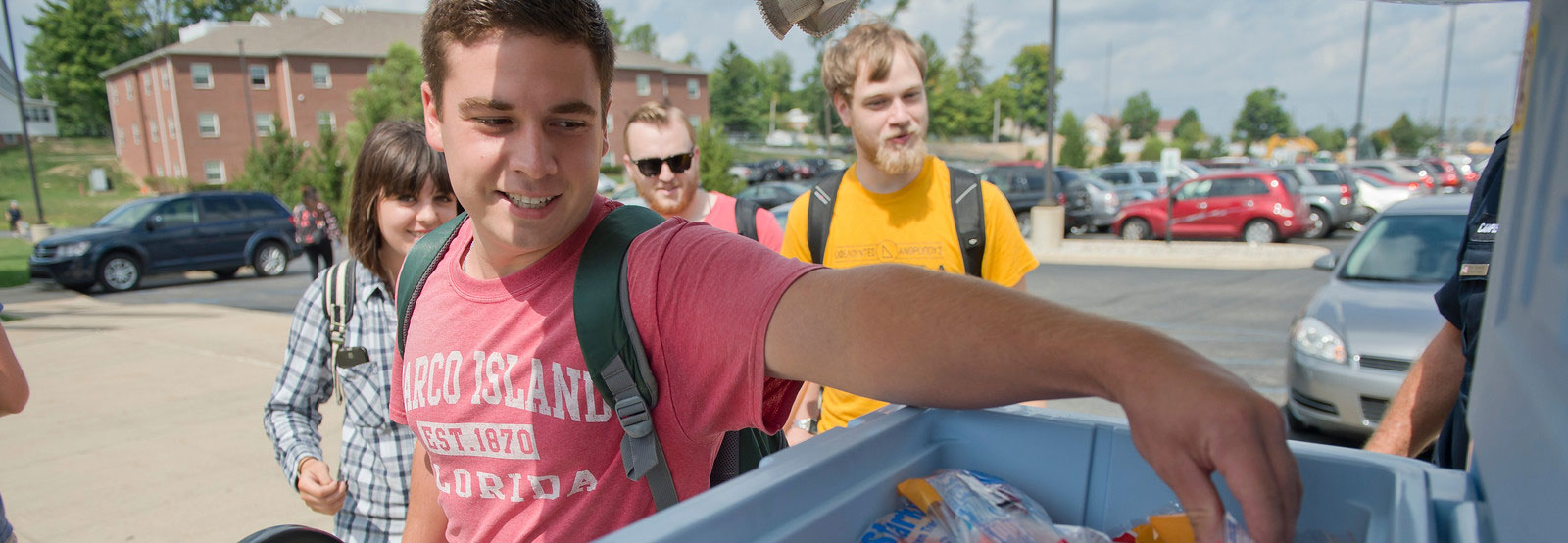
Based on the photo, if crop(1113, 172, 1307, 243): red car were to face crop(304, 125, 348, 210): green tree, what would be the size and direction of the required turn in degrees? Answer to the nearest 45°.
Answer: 0° — it already faces it

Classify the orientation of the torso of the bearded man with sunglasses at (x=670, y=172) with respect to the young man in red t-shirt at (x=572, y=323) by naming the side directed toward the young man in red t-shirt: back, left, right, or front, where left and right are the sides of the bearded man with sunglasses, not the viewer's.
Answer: front

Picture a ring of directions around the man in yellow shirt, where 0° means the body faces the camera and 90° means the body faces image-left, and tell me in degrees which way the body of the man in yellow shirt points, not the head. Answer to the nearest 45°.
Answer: approximately 0°

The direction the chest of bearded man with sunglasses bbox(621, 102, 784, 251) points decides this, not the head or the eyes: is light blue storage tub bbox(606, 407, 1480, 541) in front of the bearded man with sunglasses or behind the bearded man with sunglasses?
in front

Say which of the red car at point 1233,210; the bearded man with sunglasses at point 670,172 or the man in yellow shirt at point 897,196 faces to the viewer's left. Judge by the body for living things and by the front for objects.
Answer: the red car

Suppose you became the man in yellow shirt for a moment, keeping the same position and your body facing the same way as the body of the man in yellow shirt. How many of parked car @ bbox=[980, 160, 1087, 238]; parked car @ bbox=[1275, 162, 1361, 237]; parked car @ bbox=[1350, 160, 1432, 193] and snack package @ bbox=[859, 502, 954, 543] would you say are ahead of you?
1

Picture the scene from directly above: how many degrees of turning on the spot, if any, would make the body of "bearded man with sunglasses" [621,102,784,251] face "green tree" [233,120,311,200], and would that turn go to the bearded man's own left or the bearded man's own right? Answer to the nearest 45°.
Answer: approximately 135° to the bearded man's own right

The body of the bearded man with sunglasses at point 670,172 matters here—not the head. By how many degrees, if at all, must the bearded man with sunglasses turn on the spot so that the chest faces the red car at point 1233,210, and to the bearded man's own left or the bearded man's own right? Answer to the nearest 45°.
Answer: approximately 135° to the bearded man's own left

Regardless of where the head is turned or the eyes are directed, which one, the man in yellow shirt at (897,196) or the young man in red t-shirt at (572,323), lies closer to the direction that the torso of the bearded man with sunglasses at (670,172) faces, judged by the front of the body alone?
the young man in red t-shirt

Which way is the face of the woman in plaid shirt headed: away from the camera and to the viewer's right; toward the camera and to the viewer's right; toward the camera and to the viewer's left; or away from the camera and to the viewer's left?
toward the camera and to the viewer's right

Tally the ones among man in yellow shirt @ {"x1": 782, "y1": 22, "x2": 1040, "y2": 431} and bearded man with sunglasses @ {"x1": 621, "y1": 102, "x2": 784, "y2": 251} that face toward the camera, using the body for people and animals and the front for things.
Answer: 2

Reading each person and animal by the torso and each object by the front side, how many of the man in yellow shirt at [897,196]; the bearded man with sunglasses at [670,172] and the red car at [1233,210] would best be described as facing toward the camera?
2

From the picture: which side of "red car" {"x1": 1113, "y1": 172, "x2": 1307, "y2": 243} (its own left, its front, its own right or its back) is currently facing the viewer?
left
